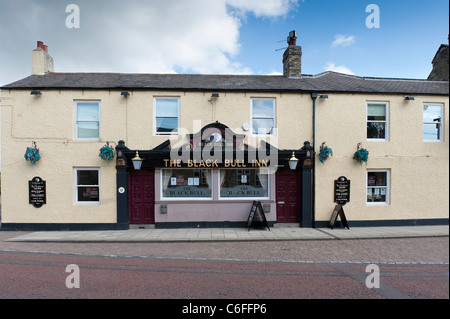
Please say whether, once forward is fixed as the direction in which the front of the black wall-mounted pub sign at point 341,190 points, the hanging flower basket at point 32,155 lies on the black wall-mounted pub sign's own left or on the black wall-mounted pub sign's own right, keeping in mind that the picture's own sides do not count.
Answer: on the black wall-mounted pub sign's own right

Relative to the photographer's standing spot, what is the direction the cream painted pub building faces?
facing the viewer
